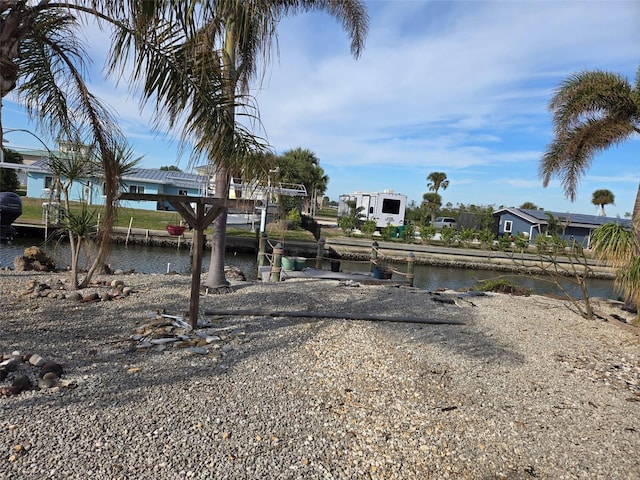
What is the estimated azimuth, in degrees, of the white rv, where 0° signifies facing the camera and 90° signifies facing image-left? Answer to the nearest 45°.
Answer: approximately 135°

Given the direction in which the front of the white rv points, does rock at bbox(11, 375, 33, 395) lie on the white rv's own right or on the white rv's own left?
on the white rv's own left

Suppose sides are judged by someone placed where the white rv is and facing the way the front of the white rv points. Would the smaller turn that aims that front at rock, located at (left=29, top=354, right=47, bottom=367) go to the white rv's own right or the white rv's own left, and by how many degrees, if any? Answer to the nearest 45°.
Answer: approximately 135° to the white rv's own left

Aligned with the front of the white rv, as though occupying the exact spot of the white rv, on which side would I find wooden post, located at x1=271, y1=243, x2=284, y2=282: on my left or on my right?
on my left

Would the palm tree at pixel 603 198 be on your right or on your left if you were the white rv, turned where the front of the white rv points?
on your right

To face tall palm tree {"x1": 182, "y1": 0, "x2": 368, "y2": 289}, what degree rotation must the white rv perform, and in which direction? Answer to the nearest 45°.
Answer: approximately 135° to its left

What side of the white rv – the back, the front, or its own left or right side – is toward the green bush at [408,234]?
back

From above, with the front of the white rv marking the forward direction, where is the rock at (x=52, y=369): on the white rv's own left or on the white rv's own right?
on the white rv's own left
